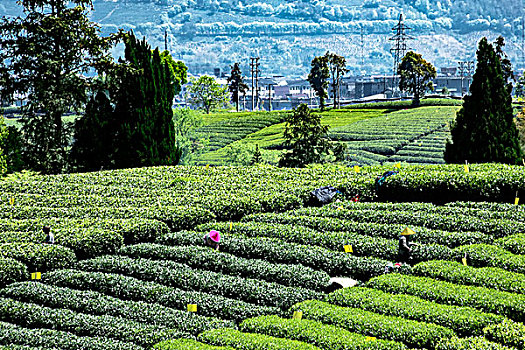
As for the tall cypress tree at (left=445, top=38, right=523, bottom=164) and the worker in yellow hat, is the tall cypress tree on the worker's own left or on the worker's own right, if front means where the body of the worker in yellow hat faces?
on the worker's own left

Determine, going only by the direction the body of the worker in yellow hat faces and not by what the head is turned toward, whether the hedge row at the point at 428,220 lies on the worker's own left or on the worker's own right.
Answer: on the worker's own left

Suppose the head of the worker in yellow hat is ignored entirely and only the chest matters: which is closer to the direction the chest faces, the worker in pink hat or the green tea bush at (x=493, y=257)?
the green tea bush
